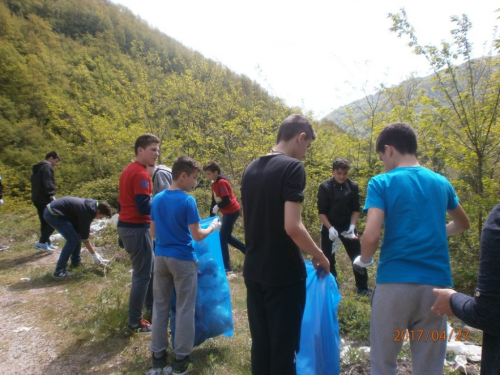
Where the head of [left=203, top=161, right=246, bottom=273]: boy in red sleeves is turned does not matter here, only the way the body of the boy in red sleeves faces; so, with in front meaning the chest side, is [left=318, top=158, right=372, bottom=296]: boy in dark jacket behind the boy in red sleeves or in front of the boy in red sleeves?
behind

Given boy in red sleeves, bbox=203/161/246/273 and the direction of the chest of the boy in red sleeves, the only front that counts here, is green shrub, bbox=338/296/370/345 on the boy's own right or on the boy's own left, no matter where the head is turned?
on the boy's own left

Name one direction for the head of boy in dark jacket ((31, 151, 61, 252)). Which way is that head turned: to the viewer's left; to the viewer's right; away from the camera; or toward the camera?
to the viewer's right

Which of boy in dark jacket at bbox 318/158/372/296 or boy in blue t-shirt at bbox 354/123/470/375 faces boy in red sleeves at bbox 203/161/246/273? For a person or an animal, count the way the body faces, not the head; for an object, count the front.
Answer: the boy in blue t-shirt

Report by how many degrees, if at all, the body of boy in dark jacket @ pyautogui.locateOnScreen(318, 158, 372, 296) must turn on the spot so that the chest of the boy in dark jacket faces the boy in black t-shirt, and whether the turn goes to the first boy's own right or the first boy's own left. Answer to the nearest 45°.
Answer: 0° — they already face them

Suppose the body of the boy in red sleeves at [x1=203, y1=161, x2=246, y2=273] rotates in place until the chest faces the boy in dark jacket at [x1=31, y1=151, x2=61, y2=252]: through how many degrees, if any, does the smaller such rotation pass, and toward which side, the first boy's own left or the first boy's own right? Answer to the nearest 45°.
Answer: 0° — they already face them

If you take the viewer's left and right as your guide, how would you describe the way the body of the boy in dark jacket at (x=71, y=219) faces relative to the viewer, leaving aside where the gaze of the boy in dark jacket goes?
facing to the right of the viewer

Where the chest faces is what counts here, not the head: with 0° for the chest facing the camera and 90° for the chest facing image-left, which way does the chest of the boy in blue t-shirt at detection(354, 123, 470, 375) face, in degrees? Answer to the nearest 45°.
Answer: approximately 135°

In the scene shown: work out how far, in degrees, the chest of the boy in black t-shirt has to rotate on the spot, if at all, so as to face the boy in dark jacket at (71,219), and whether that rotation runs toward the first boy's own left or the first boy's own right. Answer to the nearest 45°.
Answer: approximately 90° to the first boy's own left

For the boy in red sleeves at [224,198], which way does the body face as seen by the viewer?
to the viewer's left

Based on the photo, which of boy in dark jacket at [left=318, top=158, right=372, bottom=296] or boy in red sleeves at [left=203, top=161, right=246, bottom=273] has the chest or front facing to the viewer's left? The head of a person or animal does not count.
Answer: the boy in red sleeves

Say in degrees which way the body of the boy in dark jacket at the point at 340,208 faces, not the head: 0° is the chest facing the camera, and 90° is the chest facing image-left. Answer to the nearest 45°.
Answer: approximately 0°

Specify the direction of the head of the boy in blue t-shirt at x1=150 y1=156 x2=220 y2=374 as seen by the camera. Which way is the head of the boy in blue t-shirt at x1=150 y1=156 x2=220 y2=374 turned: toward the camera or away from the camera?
away from the camera
